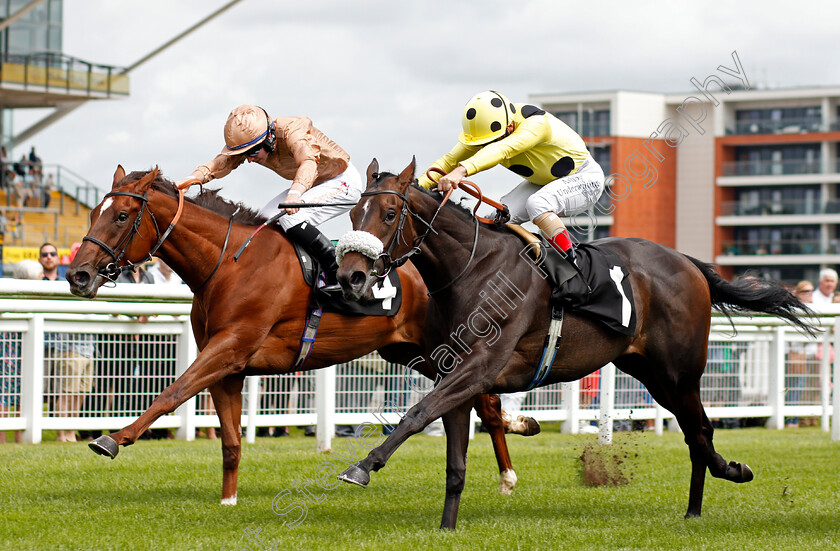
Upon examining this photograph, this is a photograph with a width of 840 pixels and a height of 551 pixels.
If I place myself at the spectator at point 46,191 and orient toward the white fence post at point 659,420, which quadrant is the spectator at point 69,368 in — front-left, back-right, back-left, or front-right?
front-right

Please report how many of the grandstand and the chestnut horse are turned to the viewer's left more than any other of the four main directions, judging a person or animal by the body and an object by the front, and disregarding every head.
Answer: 1

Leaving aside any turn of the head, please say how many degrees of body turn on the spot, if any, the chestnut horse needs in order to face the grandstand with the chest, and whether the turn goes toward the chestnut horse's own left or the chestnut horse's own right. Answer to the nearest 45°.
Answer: approximately 90° to the chestnut horse's own right

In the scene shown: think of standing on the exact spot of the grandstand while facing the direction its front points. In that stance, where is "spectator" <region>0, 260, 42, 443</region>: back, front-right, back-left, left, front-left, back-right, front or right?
front-right

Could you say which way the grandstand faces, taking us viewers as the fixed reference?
facing the viewer and to the right of the viewer

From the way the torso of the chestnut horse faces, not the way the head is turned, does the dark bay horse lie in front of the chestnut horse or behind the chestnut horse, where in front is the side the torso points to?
behind

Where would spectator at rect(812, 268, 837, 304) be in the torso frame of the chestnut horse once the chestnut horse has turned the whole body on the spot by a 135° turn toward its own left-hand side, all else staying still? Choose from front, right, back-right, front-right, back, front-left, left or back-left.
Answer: left

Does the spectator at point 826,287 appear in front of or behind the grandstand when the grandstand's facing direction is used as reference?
in front

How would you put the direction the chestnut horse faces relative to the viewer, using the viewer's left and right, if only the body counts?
facing to the left of the viewer

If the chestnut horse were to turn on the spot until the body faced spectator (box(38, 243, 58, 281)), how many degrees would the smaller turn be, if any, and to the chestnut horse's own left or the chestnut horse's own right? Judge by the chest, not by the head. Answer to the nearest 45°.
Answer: approximately 45° to the chestnut horse's own right

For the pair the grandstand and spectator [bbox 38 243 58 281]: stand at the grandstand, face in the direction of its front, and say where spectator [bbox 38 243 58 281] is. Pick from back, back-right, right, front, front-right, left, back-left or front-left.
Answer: front-right
